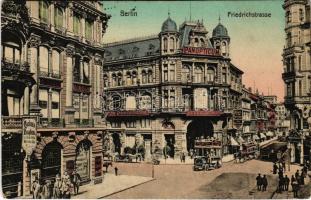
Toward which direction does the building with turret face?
toward the camera

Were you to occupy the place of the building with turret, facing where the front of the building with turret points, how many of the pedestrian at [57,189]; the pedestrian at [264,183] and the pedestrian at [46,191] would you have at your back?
0

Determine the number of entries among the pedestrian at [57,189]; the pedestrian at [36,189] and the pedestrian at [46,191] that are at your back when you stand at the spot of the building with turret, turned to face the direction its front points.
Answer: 0

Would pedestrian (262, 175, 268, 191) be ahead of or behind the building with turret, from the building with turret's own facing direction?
ahead

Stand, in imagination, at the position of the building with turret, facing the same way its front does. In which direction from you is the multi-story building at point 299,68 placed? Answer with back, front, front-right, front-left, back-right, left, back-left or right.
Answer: front-left

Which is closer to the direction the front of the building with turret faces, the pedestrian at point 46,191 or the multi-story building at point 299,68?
the pedestrian

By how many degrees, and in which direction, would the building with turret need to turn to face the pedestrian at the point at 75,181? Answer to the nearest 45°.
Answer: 0° — it already faces them

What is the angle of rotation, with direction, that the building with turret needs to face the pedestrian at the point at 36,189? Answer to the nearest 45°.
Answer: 0° — it already faces them

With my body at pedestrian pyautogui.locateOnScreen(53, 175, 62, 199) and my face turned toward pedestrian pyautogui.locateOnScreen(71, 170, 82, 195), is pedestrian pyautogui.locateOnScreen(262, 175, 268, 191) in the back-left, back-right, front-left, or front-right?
front-right

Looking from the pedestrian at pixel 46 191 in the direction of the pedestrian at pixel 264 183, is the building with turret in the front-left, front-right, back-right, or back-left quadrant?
front-left

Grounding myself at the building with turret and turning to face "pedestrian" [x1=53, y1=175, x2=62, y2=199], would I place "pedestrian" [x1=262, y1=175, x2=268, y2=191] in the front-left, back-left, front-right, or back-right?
front-left

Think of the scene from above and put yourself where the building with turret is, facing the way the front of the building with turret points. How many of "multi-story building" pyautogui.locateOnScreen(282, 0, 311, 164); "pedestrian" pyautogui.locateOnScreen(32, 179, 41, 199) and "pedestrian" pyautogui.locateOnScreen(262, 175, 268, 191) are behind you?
0

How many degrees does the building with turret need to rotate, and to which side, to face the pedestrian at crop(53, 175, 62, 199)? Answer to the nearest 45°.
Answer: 0° — it already faces them
